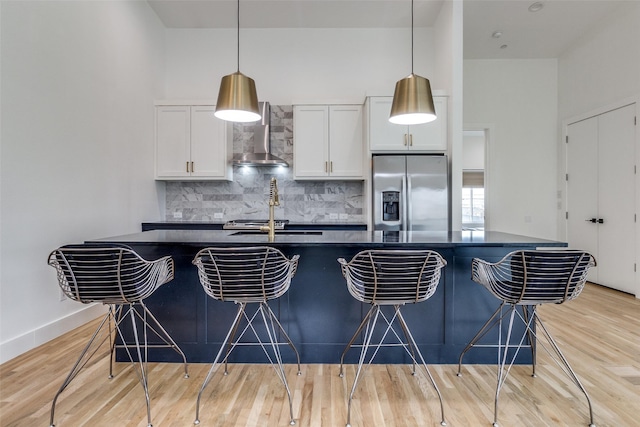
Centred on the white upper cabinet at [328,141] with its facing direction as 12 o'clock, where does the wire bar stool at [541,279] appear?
The wire bar stool is roughly at 11 o'clock from the white upper cabinet.

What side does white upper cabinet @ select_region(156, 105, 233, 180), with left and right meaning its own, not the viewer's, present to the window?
left

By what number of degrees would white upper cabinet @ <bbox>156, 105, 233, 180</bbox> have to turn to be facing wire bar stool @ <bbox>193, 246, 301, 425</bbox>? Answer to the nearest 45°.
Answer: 0° — it already faces it

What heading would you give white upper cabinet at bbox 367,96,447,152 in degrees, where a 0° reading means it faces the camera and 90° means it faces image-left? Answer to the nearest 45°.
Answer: approximately 0°

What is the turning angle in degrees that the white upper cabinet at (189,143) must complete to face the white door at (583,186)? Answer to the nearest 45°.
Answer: approximately 90° to its left

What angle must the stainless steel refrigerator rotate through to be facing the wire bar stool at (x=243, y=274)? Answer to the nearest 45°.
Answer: approximately 45° to its right

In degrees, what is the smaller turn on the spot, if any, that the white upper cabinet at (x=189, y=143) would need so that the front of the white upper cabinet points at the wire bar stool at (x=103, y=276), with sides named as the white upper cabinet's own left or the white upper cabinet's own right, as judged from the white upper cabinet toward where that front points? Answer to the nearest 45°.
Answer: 0° — it already faces it

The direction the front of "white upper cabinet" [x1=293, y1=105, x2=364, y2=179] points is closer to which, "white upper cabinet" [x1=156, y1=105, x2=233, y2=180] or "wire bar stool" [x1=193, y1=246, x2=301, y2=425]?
the wire bar stool

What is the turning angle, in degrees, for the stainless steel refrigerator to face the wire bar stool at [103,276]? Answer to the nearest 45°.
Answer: approximately 45° to its right

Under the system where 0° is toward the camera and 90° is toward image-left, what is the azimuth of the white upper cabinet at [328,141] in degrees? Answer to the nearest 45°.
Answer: approximately 0°

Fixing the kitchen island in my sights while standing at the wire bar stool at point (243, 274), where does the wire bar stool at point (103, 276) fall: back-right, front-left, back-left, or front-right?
back-left
